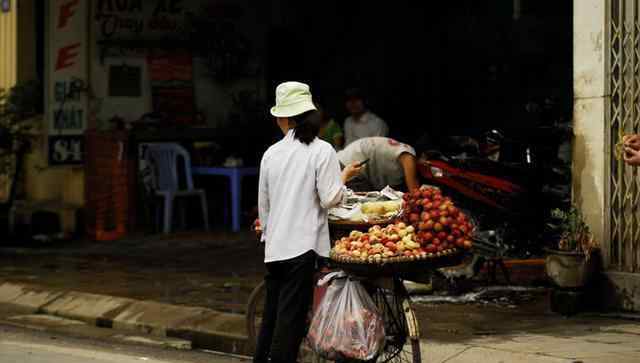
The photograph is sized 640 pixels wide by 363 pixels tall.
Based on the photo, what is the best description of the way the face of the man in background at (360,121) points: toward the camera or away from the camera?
toward the camera

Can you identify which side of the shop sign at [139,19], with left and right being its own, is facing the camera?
front

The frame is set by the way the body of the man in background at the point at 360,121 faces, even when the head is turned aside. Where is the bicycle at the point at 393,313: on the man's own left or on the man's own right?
on the man's own left

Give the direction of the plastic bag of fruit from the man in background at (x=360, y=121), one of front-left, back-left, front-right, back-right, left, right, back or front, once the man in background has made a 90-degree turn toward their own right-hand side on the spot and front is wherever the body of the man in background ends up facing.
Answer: back-left

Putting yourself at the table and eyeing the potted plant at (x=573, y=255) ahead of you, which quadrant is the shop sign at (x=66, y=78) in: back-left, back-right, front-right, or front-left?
back-right

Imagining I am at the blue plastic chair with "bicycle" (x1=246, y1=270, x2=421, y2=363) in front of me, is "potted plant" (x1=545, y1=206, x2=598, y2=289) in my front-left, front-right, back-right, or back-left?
front-left

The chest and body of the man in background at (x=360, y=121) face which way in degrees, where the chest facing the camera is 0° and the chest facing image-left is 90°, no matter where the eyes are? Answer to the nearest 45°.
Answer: approximately 45°

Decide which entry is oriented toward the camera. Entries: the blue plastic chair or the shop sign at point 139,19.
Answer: the shop sign
